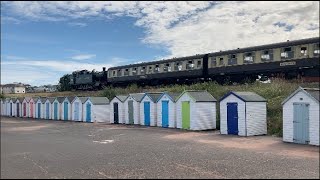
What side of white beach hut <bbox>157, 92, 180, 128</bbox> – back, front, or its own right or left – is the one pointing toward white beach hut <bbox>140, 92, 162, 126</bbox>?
right

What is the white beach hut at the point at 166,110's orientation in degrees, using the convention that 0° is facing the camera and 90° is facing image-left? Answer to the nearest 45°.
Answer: approximately 45°

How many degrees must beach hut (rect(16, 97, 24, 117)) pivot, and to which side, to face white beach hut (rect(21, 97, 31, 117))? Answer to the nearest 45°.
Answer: approximately 45° to its left

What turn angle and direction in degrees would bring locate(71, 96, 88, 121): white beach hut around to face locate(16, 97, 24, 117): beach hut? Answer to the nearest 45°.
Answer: approximately 90° to its right

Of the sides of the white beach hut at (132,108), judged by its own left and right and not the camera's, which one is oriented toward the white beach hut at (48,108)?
right

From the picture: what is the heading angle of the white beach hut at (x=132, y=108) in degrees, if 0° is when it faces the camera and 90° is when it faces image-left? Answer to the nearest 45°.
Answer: approximately 45°

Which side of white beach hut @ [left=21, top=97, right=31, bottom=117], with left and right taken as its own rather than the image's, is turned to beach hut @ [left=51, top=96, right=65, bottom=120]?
left

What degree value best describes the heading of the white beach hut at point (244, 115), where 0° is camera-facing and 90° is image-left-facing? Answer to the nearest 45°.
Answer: approximately 45°

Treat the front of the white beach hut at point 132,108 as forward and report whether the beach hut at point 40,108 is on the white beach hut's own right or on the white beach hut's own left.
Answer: on the white beach hut's own right

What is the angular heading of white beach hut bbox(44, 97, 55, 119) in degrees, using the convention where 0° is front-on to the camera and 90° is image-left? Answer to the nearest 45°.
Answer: approximately 45°
